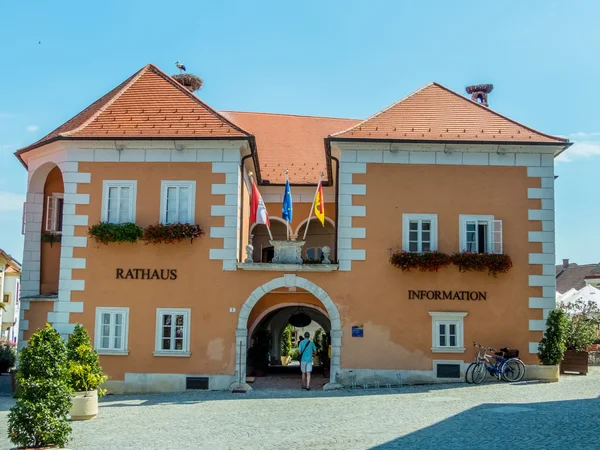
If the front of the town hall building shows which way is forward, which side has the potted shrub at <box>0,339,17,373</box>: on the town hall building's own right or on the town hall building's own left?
on the town hall building's own right

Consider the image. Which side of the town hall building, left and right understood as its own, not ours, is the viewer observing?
front

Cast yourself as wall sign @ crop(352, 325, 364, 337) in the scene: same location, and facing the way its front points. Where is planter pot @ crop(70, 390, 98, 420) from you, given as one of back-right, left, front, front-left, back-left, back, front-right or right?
front-right

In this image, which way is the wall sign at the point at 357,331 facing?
toward the camera

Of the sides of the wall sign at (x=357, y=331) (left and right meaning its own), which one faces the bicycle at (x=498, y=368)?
left

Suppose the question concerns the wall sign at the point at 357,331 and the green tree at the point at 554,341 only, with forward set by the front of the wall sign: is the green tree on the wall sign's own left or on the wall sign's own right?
on the wall sign's own left

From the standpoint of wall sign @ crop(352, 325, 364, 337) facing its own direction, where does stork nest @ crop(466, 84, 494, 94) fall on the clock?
The stork nest is roughly at 7 o'clock from the wall sign.

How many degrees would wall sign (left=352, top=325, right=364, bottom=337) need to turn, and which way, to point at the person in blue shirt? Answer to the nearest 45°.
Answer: approximately 90° to its right

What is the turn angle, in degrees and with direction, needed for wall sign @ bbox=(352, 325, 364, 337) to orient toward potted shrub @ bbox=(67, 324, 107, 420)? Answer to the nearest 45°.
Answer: approximately 45° to its right

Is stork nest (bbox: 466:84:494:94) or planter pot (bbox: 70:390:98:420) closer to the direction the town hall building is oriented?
the planter pot

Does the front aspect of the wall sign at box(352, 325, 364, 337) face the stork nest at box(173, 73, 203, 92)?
no

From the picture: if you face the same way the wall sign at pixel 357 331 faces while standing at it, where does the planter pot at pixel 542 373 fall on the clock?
The planter pot is roughly at 9 o'clock from the wall sign.

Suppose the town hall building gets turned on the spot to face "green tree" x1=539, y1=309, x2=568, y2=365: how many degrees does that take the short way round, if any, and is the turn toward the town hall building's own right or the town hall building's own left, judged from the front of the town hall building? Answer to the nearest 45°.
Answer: approximately 90° to the town hall building's own left
